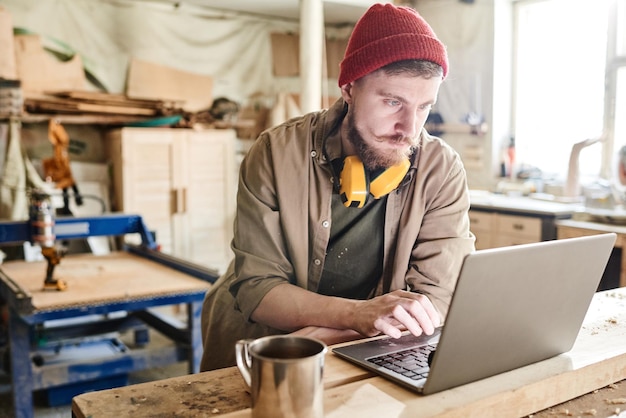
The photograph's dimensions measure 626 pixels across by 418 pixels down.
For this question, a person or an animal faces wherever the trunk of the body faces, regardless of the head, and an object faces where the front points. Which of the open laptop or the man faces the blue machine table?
the open laptop

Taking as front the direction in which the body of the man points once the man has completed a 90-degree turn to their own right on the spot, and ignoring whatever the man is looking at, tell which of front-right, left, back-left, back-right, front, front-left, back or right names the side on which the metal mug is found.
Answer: front-left

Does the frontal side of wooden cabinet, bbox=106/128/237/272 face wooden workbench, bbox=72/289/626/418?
yes

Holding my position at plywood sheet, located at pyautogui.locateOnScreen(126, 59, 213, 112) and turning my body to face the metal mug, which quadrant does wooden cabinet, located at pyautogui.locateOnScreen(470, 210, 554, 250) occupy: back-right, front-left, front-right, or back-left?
front-left

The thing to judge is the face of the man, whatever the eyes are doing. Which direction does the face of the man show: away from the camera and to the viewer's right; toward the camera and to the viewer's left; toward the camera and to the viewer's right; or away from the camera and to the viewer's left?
toward the camera and to the viewer's right

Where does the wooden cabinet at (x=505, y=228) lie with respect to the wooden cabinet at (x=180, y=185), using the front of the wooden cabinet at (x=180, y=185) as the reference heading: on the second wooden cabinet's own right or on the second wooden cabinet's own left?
on the second wooden cabinet's own left

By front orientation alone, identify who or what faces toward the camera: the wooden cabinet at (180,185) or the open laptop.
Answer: the wooden cabinet

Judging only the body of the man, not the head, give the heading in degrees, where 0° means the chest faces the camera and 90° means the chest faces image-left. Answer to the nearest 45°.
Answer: approximately 315°

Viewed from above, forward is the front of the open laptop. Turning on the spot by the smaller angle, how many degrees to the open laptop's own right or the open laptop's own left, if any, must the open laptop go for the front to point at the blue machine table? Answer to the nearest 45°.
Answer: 0° — it already faces it

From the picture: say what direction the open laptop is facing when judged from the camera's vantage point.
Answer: facing away from the viewer and to the left of the viewer

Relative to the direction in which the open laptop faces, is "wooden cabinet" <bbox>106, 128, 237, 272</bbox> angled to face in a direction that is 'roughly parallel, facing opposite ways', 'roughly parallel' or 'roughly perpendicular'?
roughly parallel, facing opposite ways

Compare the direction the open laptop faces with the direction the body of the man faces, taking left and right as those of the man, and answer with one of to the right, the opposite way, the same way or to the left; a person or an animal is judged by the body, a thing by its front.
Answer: the opposite way

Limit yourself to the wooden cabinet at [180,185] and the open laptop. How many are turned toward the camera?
1

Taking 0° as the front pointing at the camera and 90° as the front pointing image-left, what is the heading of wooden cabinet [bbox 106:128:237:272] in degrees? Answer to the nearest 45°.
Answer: approximately 0°

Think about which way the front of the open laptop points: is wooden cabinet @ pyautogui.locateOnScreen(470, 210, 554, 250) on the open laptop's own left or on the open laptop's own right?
on the open laptop's own right

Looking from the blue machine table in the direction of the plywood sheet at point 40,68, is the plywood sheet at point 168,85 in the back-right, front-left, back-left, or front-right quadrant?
front-right

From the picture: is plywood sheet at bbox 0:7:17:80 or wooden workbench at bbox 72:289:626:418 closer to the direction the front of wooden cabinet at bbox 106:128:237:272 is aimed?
the wooden workbench

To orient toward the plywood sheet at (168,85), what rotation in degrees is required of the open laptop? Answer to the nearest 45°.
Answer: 0° — it already faces it

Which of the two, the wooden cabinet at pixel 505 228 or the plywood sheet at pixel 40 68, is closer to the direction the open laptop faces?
the plywood sheet

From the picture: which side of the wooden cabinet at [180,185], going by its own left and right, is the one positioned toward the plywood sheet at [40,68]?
right
